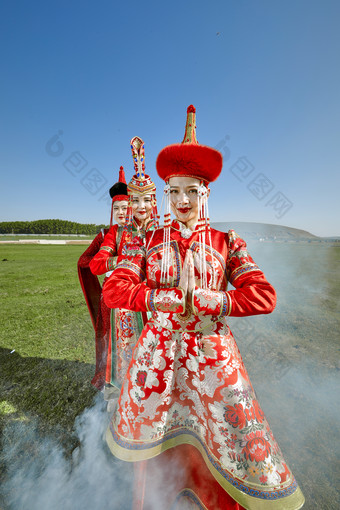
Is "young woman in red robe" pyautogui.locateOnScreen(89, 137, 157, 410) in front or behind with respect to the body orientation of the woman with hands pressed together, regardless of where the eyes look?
behind

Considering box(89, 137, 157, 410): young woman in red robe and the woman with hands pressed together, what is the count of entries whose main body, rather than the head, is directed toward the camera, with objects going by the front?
2

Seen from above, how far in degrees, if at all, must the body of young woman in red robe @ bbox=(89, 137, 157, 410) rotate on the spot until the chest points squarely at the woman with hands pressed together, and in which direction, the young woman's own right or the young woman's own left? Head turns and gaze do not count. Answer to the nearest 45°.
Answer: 0° — they already face them

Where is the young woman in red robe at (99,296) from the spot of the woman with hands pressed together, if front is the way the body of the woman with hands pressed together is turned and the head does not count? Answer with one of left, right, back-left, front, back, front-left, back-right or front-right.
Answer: back-right

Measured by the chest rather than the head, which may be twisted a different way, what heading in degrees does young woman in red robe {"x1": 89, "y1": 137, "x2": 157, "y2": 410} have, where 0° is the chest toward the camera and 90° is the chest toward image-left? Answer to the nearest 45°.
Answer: approximately 0°
